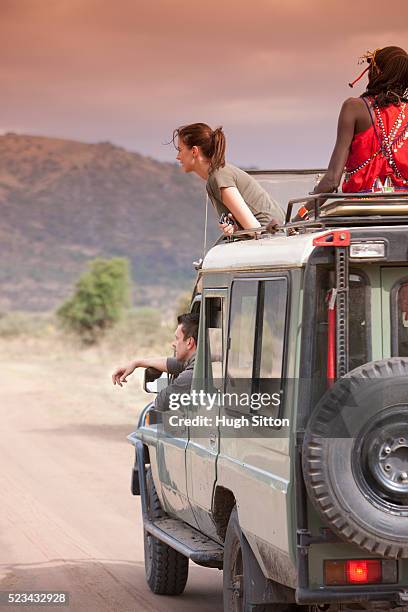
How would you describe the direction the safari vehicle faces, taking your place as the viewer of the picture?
facing away from the viewer and to the left of the viewer
